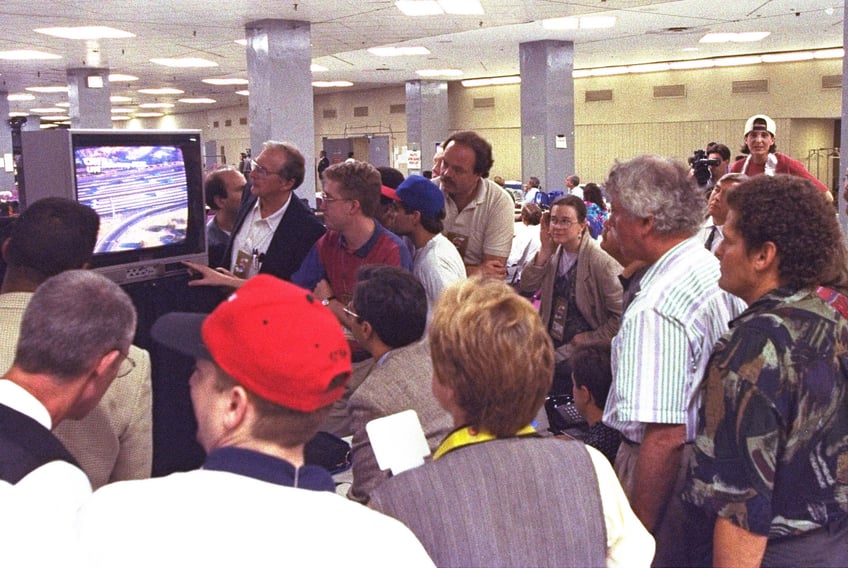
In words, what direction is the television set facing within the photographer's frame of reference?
facing the viewer and to the right of the viewer

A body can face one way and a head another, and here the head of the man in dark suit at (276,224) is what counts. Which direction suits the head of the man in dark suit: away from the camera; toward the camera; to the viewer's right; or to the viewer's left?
to the viewer's left

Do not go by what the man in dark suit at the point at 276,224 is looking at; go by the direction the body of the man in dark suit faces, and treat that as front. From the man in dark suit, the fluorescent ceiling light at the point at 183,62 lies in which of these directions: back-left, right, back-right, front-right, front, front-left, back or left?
back-right

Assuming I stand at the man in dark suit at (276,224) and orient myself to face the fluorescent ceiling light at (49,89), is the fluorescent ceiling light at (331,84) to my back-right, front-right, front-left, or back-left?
front-right

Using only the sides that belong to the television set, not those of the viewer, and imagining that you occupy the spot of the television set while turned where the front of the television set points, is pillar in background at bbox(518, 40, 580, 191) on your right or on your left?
on your left

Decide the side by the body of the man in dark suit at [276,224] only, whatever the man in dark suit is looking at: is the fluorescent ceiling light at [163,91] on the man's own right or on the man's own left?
on the man's own right

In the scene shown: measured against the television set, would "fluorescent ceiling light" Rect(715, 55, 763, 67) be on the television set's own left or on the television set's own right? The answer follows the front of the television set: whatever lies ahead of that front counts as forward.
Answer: on the television set's own left

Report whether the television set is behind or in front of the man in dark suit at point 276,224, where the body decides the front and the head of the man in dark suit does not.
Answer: in front

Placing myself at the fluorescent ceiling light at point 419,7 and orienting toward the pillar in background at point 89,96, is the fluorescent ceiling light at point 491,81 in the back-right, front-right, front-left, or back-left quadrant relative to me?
front-right

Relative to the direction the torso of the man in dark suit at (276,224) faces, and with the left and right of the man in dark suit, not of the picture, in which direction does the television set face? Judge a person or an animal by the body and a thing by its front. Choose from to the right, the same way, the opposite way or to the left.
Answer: to the left

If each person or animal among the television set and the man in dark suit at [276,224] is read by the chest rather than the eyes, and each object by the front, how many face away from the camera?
0

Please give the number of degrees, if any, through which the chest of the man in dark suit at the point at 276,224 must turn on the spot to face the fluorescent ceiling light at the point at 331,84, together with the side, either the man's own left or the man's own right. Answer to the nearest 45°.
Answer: approximately 135° to the man's own right

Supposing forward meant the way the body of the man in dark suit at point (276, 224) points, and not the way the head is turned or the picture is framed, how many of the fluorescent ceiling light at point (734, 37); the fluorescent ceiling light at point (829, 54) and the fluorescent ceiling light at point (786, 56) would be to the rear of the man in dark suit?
3

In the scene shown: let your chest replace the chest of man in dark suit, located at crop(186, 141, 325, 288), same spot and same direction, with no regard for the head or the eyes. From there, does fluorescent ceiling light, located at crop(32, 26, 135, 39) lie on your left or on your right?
on your right

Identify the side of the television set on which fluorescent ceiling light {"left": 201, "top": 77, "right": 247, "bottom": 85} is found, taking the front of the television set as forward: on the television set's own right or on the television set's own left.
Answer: on the television set's own left

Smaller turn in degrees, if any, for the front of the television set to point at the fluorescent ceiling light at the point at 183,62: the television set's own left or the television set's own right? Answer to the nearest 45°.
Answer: approximately 135° to the television set's own left

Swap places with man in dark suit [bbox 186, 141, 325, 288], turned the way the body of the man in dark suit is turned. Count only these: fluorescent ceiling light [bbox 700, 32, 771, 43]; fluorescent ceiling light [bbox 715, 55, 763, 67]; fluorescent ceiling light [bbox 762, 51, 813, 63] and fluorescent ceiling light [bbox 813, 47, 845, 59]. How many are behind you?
4

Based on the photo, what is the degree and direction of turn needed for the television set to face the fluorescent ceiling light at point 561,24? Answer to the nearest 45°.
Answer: approximately 90° to its left
